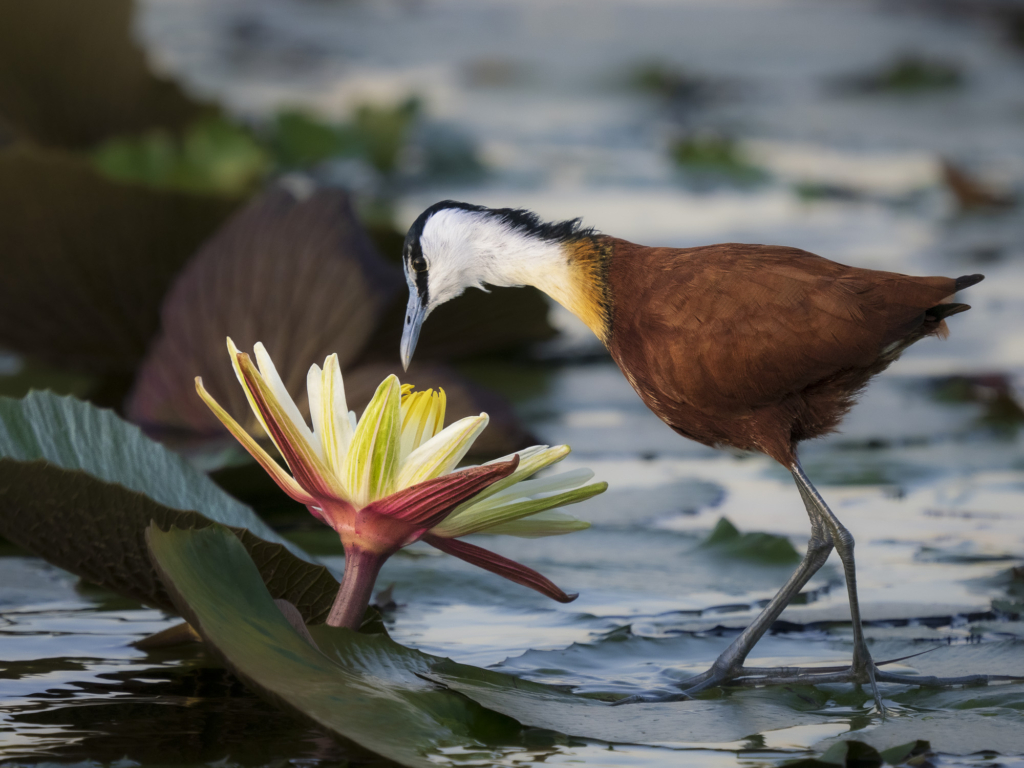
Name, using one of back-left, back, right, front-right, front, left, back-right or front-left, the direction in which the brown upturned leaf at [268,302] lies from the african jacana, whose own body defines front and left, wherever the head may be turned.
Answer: front-right

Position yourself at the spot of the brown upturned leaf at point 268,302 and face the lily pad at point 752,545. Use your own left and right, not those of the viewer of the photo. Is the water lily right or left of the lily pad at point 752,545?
right

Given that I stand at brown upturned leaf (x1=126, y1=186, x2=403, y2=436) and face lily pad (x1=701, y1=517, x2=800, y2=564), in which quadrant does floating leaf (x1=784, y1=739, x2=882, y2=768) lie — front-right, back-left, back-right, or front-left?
front-right

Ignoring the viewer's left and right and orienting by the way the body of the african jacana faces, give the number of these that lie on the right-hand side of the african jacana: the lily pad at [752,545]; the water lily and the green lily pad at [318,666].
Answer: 1

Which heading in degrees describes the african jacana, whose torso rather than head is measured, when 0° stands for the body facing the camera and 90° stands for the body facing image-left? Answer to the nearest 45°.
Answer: approximately 90°

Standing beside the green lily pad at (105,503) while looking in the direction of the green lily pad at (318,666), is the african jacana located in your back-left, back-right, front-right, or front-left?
front-left

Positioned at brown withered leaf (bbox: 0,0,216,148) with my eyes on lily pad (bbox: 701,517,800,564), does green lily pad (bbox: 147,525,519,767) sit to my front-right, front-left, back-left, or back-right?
front-right

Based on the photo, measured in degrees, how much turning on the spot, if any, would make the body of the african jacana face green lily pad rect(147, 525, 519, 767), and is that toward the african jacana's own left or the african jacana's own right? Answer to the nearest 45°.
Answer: approximately 45° to the african jacana's own left

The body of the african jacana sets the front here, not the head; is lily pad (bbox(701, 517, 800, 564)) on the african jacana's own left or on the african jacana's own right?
on the african jacana's own right

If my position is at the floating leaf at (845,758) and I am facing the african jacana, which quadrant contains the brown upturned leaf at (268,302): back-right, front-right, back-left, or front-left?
front-left

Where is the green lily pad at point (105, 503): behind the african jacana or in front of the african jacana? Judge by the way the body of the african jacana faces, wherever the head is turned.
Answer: in front

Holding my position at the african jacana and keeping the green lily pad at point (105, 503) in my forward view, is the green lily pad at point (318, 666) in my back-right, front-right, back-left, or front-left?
front-left
